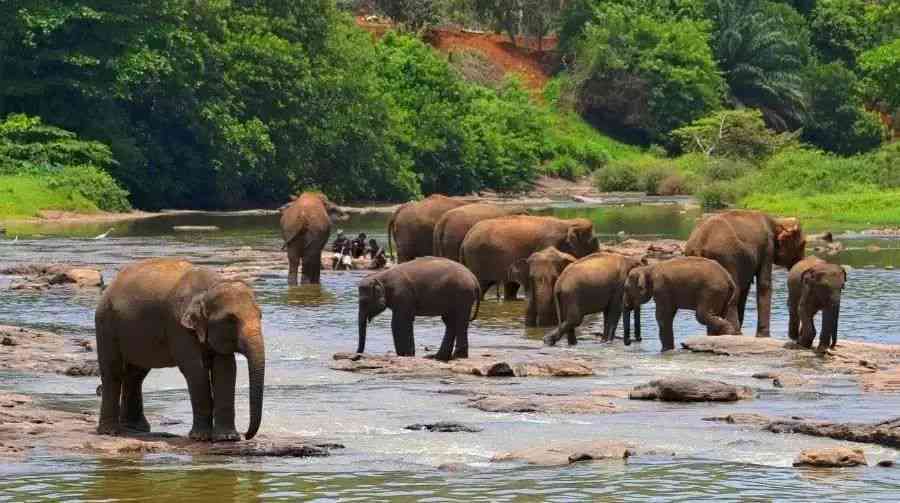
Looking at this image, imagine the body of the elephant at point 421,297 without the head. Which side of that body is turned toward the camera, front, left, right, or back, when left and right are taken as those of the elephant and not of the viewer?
left

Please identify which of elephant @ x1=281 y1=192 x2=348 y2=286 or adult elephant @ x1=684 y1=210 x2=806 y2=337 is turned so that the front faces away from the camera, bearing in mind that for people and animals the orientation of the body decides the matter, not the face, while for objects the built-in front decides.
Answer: the elephant

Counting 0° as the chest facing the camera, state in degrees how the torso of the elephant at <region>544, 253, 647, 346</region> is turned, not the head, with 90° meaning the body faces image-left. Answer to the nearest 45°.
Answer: approximately 270°

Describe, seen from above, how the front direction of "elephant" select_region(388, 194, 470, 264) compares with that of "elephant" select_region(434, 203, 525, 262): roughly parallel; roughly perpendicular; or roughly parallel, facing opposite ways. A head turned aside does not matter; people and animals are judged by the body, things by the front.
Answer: roughly parallel

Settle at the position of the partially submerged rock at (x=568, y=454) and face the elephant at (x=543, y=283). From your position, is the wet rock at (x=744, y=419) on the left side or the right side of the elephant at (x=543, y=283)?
right

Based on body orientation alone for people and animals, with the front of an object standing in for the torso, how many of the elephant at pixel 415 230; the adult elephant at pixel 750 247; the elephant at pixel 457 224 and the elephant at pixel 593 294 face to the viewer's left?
0

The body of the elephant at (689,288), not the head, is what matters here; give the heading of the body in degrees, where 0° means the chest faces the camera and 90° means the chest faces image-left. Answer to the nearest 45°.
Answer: approximately 90°

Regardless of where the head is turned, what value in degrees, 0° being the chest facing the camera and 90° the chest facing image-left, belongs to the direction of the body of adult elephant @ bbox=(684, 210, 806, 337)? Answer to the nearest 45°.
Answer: approximately 270°

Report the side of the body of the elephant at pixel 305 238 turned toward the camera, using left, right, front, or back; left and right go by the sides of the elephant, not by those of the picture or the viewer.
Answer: back

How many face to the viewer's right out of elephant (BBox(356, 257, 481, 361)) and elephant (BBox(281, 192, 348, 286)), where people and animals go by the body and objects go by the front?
0

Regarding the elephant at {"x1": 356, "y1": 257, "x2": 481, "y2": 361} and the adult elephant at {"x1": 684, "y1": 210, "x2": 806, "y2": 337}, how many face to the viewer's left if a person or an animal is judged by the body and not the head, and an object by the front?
1

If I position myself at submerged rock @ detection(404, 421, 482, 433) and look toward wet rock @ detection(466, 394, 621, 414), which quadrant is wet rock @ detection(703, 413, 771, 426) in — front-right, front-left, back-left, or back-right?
front-right

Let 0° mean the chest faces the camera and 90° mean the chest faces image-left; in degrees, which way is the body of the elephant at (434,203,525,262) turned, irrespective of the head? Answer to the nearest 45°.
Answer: approximately 270°

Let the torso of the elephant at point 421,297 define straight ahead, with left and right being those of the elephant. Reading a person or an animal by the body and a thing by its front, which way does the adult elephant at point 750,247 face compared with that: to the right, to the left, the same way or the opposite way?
the opposite way

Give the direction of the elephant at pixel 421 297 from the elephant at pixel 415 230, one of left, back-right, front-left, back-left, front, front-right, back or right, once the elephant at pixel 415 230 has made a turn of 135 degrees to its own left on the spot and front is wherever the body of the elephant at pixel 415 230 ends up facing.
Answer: back-left

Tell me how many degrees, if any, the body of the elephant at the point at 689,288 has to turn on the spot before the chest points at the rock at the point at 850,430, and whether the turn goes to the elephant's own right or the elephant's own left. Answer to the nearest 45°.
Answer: approximately 90° to the elephant's own left
